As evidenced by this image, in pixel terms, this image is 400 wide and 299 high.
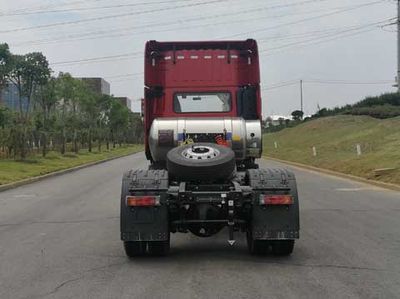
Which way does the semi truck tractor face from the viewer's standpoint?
away from the camera
